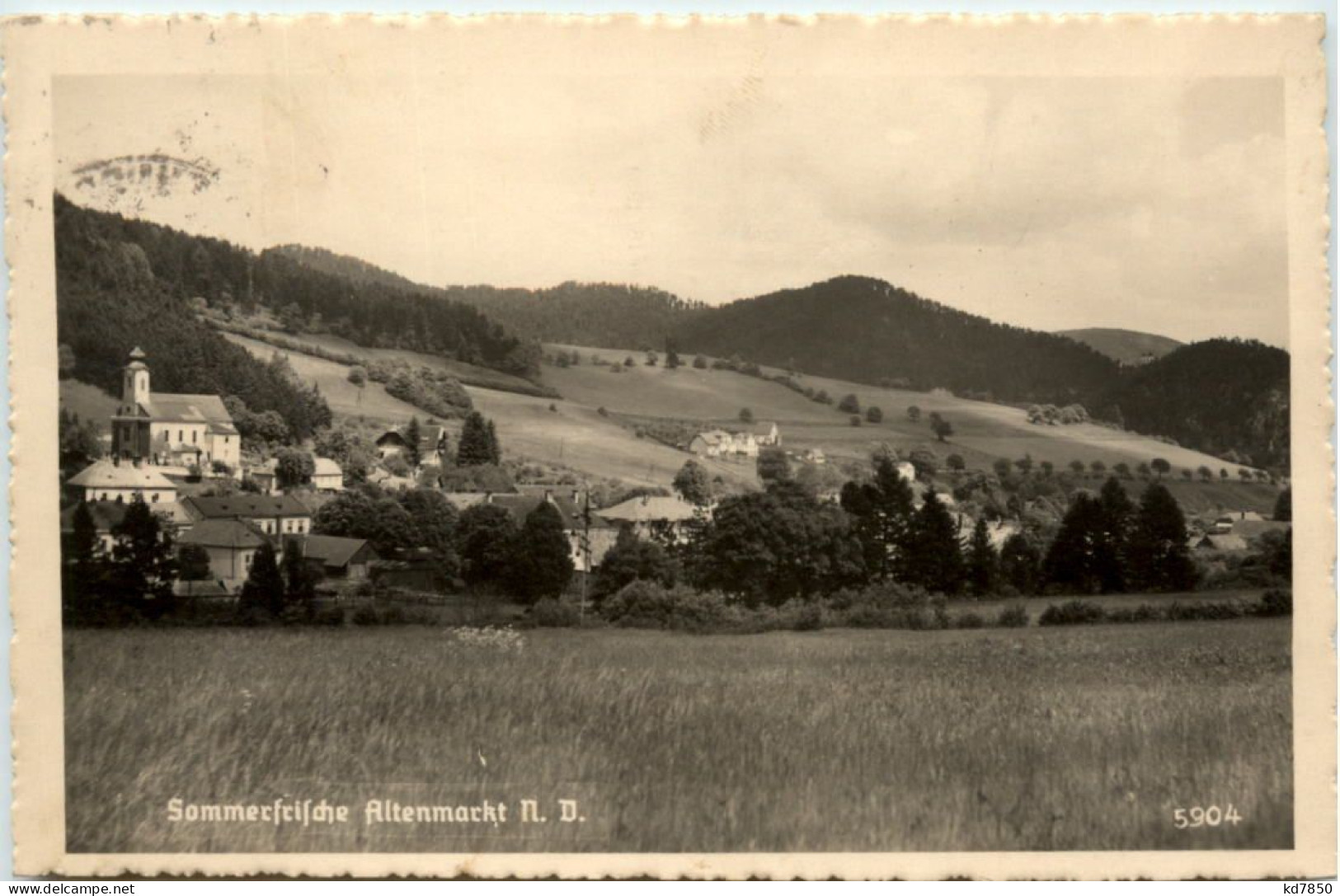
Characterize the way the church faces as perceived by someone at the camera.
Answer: facing the viewer and to the left of the viewer
